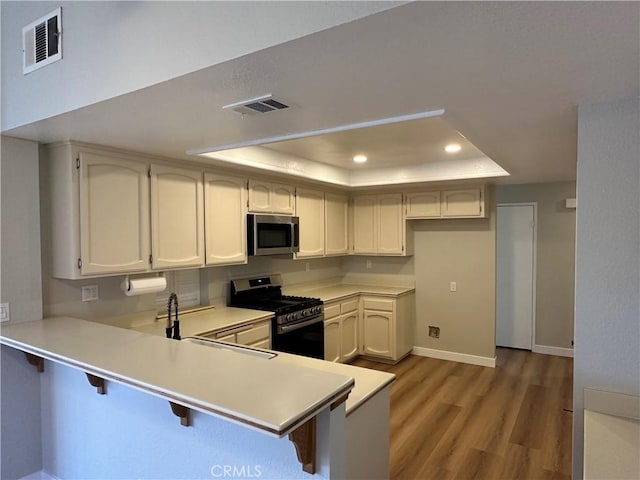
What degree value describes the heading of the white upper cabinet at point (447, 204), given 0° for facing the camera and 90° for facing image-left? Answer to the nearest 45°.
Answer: approximately 0°

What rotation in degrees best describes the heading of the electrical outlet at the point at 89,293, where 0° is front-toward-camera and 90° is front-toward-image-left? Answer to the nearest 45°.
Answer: approximately 315°

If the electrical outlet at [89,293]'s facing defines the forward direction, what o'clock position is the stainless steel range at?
The stainless steel range is roughly at 10 o'clock from the electrical outlet.

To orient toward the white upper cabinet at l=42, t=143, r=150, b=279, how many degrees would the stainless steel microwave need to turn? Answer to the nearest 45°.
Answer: approximately 90° to its right

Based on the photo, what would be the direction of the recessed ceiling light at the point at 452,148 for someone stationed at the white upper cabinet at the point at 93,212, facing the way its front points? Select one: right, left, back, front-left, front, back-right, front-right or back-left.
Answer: front-left

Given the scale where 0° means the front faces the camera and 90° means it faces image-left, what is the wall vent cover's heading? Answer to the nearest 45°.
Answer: approximately 45°

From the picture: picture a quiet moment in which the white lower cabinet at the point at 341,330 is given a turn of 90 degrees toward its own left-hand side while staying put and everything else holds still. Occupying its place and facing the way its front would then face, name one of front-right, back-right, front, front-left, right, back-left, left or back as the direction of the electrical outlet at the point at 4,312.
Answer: back

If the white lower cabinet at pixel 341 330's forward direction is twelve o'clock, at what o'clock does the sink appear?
The sink is roughly at 2 o'clock from the white lower cabinet.

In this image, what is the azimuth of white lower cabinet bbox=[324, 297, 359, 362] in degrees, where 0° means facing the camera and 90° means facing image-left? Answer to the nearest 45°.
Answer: approximately 315°

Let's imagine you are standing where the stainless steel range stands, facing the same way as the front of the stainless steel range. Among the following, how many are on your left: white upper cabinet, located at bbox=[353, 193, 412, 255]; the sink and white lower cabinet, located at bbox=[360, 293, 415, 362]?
2

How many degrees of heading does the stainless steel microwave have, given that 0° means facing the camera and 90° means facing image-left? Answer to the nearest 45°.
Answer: approximately 315°

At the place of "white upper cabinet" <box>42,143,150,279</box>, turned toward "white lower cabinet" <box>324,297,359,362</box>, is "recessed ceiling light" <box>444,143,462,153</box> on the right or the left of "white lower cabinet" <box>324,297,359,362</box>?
right

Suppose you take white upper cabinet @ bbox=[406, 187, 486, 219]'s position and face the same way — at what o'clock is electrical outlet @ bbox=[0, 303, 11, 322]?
The electrical outlet is roughly at 1 o'clock from the white upper cabinet.
